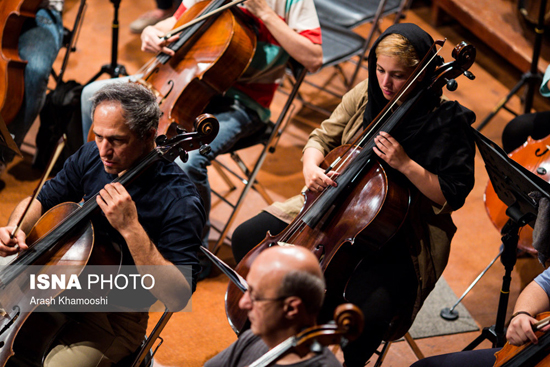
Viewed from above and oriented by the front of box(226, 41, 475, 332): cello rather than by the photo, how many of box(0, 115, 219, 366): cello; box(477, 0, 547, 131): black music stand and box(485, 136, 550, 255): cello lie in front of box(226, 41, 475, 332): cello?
1

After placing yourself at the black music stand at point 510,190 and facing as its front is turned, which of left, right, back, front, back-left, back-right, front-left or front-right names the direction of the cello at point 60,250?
back

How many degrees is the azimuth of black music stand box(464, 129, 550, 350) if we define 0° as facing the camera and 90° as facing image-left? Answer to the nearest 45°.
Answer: approximately 225°

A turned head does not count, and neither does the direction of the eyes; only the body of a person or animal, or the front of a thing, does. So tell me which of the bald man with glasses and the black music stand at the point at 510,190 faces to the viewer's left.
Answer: the bald man with glasses

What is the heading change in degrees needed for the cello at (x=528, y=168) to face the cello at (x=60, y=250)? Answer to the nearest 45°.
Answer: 0° — it already faces it

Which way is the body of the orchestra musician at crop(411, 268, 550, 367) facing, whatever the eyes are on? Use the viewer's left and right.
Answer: facing to the left of the viewer

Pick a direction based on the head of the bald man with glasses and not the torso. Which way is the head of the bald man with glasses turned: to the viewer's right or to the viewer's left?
to the viewer's left

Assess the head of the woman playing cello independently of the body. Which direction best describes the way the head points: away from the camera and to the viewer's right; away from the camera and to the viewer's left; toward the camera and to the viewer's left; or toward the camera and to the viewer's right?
toward the camera and to the viewer's left

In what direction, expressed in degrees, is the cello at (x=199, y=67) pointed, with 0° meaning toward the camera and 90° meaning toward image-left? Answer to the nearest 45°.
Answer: approximately 45°

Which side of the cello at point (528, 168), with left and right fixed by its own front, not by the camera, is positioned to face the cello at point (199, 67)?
right
